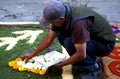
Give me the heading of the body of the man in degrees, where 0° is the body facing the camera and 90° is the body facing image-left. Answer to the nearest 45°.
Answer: approximately 90°
